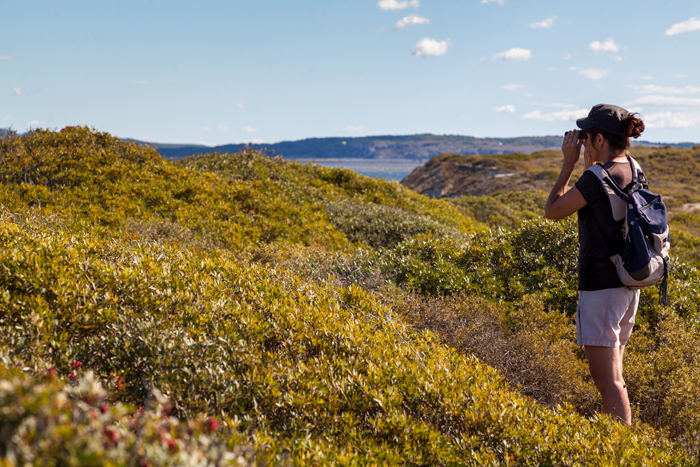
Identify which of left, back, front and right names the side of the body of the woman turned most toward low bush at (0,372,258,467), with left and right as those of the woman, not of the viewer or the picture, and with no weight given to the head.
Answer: left

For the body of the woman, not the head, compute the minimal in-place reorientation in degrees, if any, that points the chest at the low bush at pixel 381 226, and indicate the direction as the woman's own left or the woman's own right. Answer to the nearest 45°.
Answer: approximately 45° to the woman's own right

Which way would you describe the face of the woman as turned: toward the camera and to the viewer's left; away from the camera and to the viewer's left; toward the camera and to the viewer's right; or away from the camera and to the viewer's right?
away from the camera and to the viewer's left

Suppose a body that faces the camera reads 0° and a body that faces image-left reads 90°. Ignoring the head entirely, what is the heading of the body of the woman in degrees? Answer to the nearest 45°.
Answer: approximately 90°

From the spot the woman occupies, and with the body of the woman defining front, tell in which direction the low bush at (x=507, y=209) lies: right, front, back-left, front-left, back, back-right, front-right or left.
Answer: right
